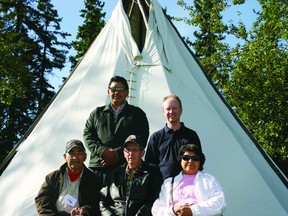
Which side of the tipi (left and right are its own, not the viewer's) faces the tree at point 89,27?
back

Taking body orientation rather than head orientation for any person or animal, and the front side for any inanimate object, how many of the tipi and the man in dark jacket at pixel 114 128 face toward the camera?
2

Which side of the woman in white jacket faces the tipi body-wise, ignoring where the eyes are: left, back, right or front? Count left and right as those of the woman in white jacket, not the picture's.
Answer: back

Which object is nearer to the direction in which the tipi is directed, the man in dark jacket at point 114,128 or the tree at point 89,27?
the man in dark jacket

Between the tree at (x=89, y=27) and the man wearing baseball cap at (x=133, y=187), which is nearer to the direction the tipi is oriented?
the man wearing baseball cap

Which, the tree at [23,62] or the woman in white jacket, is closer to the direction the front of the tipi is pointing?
the woman in white jacket

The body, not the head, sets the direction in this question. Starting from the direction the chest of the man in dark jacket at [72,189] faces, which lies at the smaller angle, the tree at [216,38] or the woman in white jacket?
the woman in white jacket
